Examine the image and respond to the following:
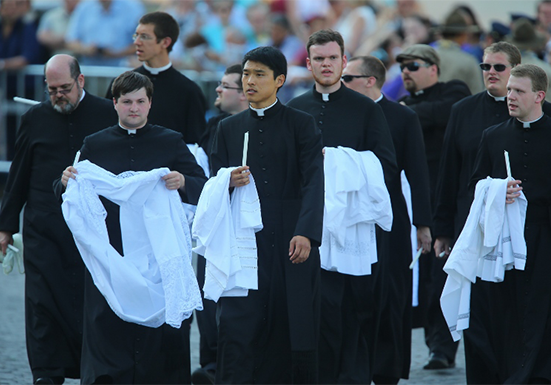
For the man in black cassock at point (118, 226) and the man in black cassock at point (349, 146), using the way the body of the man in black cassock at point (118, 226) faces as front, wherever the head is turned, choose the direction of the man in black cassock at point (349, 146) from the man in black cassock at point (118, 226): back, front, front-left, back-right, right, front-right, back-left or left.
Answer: left

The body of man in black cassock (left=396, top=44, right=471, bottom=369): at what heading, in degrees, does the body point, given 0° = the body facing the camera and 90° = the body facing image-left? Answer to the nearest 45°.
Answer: approximately 45°

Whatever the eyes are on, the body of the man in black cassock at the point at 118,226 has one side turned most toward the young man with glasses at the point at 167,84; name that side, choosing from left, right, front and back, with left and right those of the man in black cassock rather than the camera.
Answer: back

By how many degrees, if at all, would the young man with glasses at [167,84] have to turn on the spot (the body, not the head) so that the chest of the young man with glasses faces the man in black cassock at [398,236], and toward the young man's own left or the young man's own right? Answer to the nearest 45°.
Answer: approximately 90° to the young man's own left

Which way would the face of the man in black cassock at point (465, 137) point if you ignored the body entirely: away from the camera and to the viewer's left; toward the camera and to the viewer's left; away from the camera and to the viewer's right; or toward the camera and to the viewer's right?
toward the camera and to the viewer's left

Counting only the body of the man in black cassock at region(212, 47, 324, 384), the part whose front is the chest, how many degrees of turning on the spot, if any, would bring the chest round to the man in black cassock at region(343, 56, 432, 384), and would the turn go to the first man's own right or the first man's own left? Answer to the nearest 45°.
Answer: approximately 180°

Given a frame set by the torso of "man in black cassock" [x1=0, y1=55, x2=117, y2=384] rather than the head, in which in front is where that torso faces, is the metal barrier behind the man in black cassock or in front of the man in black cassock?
behind

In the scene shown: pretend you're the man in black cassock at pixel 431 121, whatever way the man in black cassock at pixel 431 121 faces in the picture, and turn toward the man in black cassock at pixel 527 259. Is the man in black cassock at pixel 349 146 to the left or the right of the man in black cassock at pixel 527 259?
right
